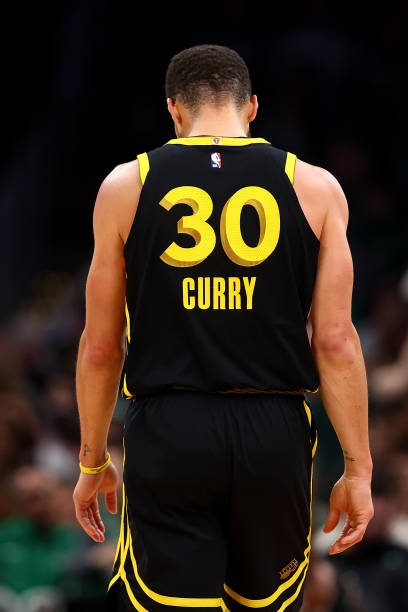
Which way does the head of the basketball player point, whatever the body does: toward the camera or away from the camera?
away from the camera

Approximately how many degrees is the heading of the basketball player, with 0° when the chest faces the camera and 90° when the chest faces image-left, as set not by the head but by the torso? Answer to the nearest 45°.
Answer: approximately 180°
